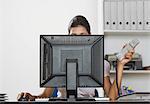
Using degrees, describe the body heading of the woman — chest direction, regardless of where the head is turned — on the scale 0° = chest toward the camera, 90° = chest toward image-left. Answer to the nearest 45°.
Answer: approximately 0°

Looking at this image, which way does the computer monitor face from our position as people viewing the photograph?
facing away from the viewer

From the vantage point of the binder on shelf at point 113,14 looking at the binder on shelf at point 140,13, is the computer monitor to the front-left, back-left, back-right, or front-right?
back-right

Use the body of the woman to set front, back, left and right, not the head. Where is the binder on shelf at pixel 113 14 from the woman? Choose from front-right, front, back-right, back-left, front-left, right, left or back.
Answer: back

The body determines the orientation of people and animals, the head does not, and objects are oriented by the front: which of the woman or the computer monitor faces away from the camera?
the computer monitor

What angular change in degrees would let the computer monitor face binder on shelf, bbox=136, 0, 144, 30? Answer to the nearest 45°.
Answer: approximately 45° to its right

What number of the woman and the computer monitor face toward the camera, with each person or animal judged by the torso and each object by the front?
1

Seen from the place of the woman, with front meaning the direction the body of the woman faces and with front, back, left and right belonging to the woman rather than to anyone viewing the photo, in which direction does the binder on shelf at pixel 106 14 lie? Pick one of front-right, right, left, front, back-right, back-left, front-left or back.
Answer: back

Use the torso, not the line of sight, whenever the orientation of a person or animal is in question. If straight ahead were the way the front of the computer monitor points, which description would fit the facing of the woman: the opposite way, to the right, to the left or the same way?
the opposite way

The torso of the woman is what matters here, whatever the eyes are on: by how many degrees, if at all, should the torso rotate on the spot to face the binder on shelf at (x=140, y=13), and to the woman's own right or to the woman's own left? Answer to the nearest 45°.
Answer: approximately 135° to the woman's own left

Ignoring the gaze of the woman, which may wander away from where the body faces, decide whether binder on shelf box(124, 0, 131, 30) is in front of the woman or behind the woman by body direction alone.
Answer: behind
